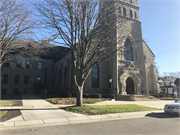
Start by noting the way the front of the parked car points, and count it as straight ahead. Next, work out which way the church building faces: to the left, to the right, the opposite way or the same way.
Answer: to the left

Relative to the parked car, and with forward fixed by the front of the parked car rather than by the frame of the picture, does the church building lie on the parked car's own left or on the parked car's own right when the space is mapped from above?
on the parked car's own right

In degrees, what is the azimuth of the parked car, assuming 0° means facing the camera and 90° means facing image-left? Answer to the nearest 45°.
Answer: approximately 45°

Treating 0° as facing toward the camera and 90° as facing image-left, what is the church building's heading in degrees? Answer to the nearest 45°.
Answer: approximately 315°
